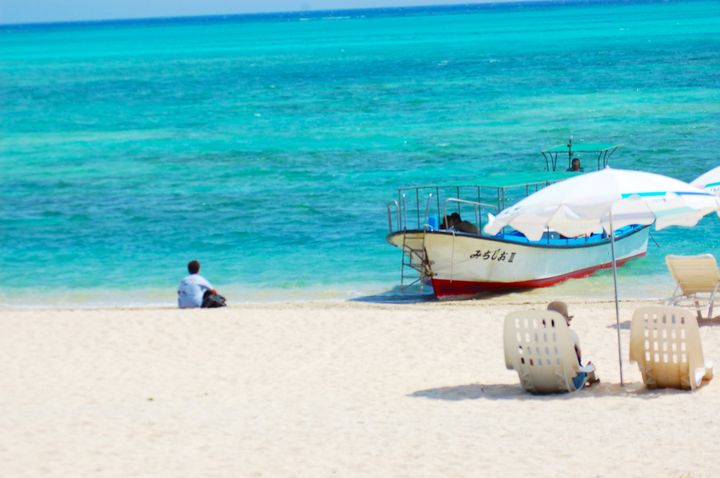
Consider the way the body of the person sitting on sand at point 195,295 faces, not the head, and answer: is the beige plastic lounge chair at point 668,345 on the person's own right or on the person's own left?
on the person's own right

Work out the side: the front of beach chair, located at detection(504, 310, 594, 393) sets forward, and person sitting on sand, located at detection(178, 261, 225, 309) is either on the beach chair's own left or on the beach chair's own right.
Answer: on the beach chair's own left

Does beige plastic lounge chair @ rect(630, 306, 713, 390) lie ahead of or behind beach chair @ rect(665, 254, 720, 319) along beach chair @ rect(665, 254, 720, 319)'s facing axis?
behind

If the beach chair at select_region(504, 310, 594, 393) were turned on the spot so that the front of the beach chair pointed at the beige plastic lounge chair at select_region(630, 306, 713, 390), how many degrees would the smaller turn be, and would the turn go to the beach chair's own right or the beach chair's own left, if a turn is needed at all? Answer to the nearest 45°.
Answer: approximately 45° to the beach chair's own right

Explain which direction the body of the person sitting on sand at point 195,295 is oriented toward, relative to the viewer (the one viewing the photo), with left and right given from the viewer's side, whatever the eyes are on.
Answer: facing away from the viewer and to the right of the viewer

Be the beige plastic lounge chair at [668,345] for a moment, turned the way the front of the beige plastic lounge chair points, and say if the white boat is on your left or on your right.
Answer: on your left

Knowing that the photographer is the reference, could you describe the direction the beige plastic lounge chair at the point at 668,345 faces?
facing away from the viewer and to the right of the viewer
